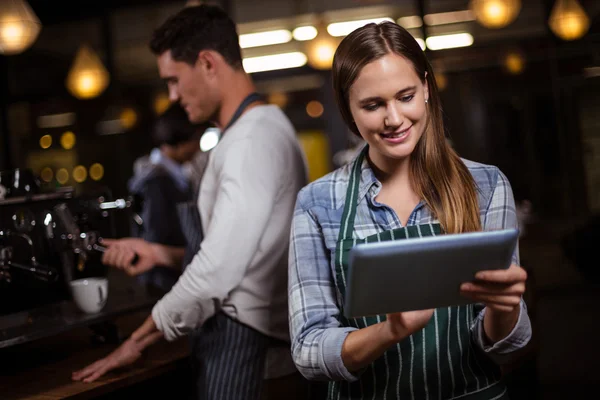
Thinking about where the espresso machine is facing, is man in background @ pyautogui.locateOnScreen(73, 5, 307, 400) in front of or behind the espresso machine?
in front

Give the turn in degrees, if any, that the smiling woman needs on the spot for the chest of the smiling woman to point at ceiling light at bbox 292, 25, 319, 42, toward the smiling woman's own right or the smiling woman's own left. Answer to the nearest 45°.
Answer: approximately 180°

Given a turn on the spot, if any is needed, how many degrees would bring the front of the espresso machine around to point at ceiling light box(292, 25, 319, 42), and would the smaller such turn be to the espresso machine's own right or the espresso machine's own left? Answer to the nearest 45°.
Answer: approximately 90° to the espresso machine's own left

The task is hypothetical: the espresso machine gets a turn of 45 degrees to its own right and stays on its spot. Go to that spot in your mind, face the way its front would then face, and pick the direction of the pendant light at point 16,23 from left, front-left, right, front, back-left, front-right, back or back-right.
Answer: back

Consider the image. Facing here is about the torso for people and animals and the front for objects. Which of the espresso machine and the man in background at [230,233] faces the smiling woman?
the espresso machine

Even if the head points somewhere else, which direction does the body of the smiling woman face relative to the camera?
toward the camera

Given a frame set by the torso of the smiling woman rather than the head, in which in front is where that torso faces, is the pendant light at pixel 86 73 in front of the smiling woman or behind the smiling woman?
behind

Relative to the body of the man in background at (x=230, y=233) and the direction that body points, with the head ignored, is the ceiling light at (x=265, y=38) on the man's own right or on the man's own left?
on the man's own right

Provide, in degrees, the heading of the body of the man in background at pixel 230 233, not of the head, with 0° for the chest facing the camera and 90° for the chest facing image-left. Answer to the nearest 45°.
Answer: approximately 90°

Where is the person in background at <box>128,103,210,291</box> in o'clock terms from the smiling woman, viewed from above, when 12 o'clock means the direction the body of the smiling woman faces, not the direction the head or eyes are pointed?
The person in background is roughly at 5 o'clock from the smiling woman.

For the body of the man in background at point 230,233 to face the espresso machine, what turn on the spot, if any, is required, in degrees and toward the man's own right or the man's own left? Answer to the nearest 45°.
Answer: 0° — they already face it

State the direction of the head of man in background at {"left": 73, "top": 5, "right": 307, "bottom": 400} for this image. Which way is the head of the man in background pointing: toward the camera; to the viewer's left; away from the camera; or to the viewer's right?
to the viewer's left

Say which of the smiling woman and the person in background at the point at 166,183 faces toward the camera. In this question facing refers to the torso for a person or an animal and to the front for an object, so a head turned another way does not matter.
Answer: the smiling woman
